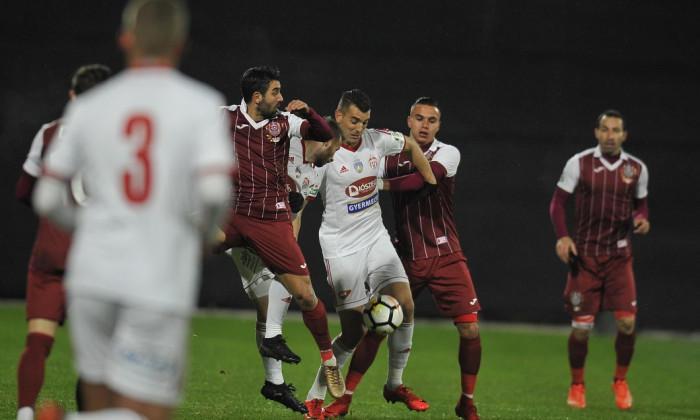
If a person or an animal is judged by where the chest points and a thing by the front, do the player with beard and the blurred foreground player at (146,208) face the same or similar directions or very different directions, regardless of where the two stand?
very different directions

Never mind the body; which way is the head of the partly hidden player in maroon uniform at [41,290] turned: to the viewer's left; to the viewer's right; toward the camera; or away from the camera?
away from the camera

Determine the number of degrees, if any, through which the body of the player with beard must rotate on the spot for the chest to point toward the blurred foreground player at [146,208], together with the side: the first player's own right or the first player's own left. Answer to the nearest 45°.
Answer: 0° — they already face them

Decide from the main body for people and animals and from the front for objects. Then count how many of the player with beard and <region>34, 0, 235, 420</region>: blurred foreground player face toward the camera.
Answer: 1

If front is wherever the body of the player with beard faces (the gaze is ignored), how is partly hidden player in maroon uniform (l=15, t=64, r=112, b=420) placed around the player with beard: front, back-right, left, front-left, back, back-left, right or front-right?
front-right

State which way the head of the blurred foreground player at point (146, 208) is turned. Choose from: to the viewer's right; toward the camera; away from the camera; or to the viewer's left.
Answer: away from the camera

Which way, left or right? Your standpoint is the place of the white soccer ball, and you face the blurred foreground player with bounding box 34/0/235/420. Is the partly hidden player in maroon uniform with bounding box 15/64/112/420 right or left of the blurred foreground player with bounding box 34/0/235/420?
right

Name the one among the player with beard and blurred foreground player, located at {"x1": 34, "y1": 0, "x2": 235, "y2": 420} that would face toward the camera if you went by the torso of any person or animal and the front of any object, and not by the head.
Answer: the player with beard

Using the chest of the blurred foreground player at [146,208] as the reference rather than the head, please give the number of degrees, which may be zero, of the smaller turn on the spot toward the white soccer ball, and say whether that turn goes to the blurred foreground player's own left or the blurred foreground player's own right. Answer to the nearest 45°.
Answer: approximately 45° to the blurred foreground player's own right

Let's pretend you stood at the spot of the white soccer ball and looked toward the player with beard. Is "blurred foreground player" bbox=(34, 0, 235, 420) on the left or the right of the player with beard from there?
left

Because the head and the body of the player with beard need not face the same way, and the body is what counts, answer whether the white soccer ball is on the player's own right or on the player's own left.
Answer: on the player's own left

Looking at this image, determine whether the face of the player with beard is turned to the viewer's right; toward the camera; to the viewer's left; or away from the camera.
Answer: to the viewer's right

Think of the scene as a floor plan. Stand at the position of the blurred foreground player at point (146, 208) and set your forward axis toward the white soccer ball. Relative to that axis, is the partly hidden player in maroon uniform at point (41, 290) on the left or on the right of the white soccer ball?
left

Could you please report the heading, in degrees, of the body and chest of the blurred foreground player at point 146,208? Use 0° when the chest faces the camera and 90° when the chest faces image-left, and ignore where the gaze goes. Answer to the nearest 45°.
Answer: approximately 180°

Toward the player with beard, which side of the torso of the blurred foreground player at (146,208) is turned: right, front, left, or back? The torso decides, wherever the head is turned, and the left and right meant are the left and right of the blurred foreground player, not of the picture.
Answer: front

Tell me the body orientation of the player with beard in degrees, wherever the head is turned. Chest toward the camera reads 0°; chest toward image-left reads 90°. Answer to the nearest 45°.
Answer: approximately 0°
